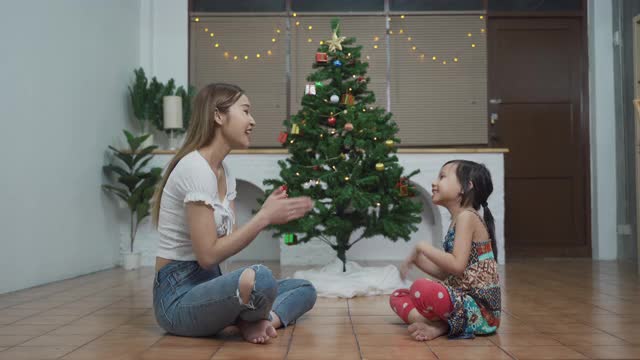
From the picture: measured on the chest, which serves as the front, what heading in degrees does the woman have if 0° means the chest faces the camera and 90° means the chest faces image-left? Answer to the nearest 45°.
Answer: approximately 270°

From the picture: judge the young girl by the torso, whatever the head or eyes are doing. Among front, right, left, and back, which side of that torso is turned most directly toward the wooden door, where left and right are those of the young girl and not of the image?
right

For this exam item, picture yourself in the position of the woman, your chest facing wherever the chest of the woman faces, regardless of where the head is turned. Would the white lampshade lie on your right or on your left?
on your left

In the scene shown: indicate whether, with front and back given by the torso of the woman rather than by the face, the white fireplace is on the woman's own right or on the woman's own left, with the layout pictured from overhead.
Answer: on the woman's own left

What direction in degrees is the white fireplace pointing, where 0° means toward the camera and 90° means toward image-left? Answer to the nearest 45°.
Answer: approximately 0°

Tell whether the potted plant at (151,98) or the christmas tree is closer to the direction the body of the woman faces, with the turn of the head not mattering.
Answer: the christmas tree

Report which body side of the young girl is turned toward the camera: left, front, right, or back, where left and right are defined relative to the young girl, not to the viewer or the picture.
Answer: left

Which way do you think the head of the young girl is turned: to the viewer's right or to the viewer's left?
to the viewer's left

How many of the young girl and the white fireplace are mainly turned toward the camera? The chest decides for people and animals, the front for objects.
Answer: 1

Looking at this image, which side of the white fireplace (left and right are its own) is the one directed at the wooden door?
left

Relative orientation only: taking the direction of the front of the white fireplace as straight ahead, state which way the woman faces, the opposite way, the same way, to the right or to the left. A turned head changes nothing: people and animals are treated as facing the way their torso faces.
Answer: to the left

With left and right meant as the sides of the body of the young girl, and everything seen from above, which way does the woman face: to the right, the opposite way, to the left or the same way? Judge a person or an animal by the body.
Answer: the opposite way
